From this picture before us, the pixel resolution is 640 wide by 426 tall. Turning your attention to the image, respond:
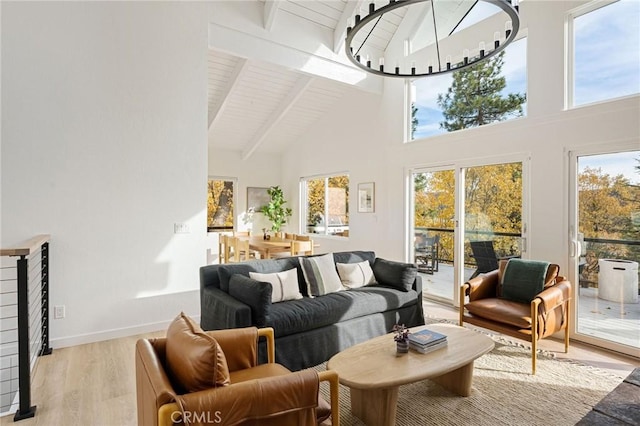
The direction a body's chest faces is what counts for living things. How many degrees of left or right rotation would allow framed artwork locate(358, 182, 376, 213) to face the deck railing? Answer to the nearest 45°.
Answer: approximately 90° to its left

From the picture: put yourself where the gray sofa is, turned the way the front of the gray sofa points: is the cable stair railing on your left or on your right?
on your right

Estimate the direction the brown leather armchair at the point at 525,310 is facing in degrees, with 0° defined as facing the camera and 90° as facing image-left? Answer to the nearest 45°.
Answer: approximately 45°

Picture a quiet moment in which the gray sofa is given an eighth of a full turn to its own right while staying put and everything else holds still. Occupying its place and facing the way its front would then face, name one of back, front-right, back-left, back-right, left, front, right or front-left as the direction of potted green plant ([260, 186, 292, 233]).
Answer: back

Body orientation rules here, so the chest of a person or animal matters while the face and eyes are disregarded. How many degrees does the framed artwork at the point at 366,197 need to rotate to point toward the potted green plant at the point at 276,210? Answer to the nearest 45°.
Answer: approximately 90° to its right

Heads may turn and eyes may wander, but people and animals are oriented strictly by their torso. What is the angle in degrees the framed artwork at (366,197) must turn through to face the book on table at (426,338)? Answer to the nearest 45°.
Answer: approximately 45° to its left

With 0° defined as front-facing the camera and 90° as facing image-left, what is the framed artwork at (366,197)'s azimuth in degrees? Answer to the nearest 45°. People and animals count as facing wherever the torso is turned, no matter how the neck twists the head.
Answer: approximately 45°

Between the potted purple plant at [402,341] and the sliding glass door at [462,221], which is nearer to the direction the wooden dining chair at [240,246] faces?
the sliding glass door

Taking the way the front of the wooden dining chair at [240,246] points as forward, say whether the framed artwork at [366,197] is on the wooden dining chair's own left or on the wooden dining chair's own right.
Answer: on the wooden dining chair's own right

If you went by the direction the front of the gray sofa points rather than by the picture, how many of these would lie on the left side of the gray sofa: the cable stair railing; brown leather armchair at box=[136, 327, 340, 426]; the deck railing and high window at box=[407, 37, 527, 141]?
2

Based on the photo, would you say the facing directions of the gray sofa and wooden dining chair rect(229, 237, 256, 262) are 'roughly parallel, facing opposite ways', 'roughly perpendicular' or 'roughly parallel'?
roughly perpendicular
